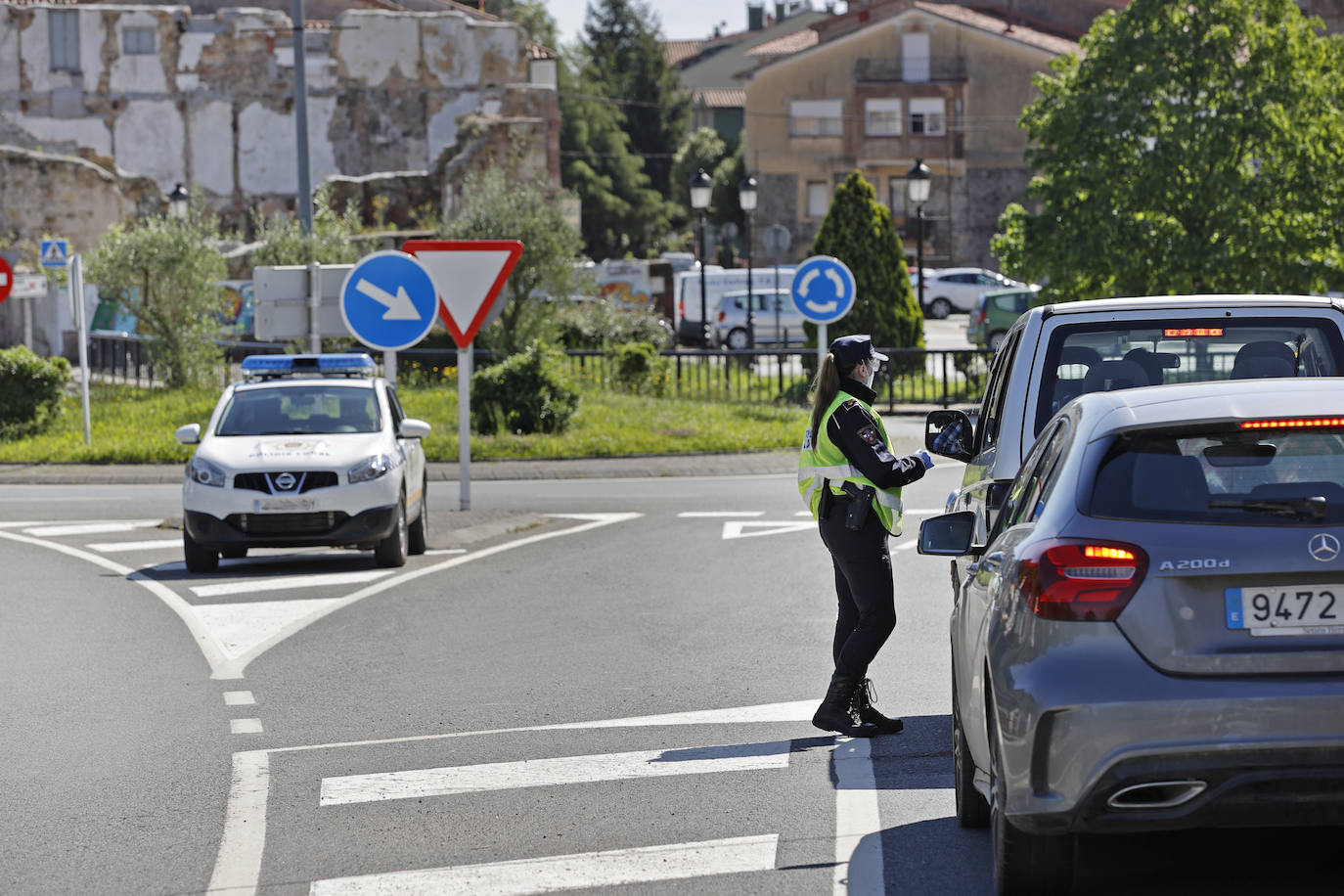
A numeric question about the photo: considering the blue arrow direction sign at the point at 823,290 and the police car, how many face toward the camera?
2

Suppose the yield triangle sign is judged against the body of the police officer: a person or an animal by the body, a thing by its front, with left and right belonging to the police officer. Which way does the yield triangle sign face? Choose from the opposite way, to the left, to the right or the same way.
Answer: to the right

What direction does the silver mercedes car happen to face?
away from the camera

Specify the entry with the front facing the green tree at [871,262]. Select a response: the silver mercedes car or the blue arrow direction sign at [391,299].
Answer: the silver mercedes car

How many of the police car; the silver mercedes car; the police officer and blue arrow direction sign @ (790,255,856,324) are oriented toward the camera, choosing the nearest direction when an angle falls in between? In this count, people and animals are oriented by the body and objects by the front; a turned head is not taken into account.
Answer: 2

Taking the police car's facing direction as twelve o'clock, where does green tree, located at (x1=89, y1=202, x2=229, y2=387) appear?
The green tree is roughly at 6 o'clock from the police car.

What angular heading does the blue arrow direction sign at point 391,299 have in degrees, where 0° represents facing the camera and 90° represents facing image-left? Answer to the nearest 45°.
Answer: approximately 0°

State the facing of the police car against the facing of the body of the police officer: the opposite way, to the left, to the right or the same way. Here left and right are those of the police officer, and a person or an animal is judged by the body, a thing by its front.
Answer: to the right

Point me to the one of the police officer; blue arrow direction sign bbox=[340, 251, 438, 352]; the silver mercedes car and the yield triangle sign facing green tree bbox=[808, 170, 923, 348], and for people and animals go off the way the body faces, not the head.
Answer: the silver mercedes car

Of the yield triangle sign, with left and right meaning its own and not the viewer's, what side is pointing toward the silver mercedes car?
front

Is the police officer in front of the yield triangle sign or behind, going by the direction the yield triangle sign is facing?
in front

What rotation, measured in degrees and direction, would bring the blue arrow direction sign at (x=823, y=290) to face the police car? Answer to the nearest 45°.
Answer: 0° — it already faces it

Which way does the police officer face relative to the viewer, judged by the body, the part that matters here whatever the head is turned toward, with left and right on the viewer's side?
facing to the right of the viewer

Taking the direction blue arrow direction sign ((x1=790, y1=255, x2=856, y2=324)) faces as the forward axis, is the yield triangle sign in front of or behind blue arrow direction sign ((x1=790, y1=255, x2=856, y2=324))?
in front

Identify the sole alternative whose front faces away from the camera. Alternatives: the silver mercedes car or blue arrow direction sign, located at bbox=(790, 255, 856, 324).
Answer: the silver mercedes car
